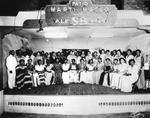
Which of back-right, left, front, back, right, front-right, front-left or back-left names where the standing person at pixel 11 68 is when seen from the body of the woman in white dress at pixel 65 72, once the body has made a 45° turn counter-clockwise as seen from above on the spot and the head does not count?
back-right

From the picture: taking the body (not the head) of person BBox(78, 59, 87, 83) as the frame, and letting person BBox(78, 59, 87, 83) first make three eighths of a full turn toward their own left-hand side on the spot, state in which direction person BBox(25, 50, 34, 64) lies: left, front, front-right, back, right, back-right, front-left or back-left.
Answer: back-left

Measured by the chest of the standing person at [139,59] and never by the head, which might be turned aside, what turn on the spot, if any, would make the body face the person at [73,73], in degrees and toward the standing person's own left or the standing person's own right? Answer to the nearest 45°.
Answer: approximately 45° to the standing person's own right

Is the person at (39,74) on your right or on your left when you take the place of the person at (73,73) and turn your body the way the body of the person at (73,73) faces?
on your right

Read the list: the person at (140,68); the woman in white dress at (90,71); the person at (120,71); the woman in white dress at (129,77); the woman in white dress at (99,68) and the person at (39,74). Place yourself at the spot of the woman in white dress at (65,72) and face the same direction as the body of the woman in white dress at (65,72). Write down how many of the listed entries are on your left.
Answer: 5

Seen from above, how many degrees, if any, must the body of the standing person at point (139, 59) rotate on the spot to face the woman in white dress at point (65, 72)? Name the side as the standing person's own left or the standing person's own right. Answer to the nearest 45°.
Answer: approximately 45° to the standing person's own right

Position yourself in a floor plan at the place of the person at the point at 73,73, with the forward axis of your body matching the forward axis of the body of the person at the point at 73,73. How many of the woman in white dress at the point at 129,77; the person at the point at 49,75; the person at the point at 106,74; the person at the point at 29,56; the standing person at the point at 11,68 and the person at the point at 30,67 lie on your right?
4

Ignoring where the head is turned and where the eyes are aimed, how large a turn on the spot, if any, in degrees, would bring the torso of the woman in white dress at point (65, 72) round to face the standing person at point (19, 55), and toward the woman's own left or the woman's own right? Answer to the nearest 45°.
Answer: approximately 90° to the woman's own right
